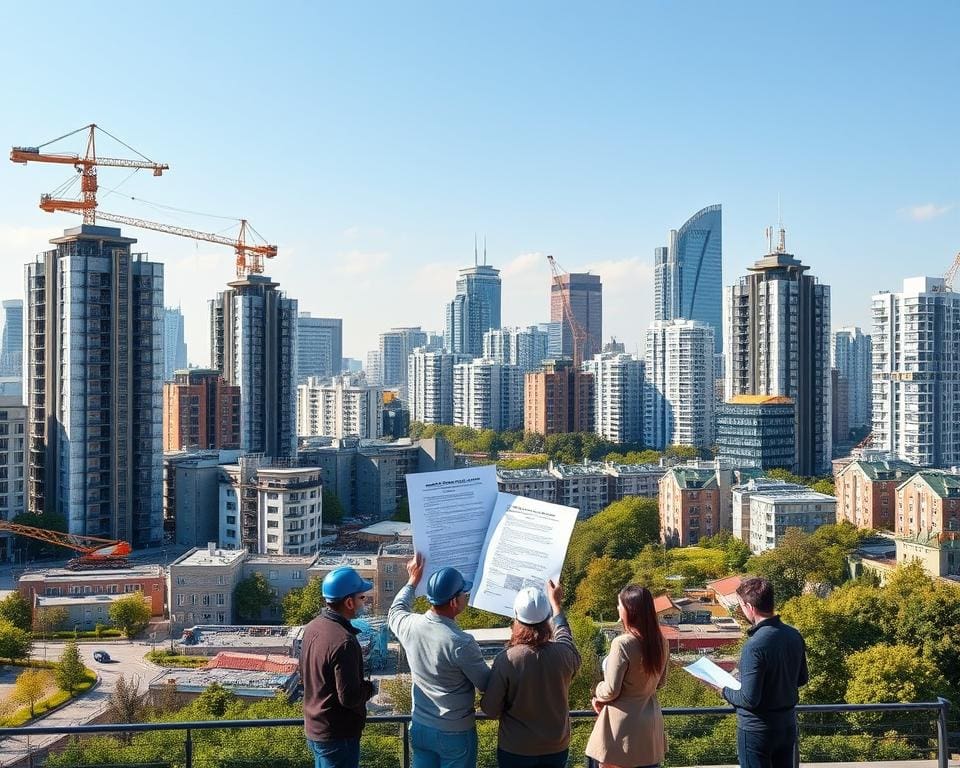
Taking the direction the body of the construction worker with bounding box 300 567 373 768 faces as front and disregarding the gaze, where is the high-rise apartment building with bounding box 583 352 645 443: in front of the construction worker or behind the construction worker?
in front

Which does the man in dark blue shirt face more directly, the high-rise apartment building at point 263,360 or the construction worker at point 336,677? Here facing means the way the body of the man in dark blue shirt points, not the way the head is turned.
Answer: the high-rise apartment building

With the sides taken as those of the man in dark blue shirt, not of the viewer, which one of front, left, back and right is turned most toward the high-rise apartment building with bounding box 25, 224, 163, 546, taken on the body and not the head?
front

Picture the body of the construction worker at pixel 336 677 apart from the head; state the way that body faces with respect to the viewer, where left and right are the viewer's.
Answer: facing away from the viewer and to the right of the viewer

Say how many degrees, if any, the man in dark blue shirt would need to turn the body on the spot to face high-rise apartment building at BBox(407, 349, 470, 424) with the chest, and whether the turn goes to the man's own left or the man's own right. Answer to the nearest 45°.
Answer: approximately 45° to the man's own right

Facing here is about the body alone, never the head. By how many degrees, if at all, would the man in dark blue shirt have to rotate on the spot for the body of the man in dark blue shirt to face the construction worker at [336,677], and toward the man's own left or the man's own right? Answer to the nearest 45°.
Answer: approximately 90° to the man's own left

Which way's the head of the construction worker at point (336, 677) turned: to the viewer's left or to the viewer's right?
to the viewer's right

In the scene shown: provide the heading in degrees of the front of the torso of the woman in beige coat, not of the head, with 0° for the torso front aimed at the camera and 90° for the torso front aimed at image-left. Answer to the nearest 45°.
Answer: approximately 135°

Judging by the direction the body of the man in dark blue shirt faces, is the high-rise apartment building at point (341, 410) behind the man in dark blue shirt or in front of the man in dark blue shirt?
in front

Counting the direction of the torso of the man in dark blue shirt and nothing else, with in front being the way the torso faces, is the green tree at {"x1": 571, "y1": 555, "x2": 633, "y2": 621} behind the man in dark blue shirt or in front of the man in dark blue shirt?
in front
